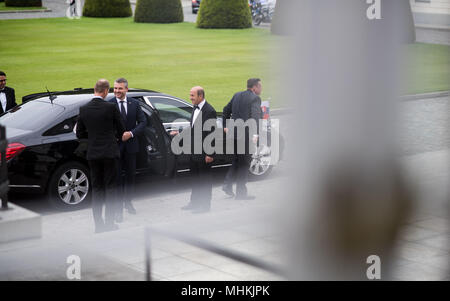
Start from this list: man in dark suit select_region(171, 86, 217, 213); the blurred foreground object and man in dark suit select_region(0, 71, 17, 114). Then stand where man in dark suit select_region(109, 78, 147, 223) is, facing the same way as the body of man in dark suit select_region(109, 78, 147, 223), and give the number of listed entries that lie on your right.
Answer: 1

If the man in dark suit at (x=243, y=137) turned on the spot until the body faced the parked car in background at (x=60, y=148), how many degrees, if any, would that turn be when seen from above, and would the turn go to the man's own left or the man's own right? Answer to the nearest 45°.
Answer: approximately 135° to the man's own left

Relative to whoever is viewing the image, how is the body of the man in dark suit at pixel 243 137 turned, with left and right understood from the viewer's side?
facing away from the viewer and to the right of the viewer

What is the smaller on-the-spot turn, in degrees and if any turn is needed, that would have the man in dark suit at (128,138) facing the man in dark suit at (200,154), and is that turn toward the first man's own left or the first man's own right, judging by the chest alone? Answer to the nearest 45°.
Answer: approximately 135° to the first man's own left

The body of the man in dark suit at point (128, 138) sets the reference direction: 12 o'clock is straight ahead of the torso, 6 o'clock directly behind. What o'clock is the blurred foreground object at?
The blurred foreground object is roughly at 12 o'clock from the man in dark suit.

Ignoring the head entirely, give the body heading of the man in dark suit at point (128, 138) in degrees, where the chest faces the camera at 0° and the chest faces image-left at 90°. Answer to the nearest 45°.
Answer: approximately 45°

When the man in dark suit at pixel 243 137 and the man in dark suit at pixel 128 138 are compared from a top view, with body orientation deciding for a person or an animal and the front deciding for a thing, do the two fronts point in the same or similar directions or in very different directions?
very different directions

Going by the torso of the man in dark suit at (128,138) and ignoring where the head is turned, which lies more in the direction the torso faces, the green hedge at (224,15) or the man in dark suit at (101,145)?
the man in dark suit
